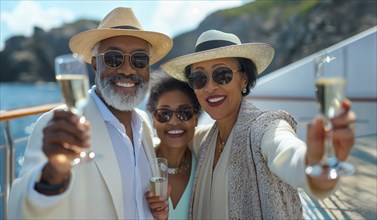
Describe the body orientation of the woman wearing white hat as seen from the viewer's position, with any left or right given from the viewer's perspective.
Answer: facing the viewer and to the left of the viewer

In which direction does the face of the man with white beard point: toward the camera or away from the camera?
toward the camera
